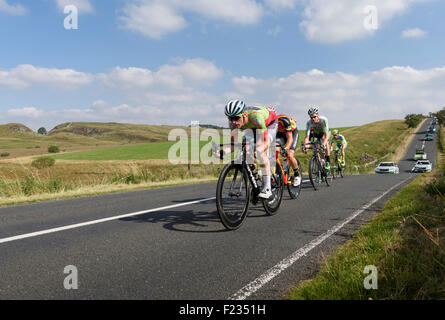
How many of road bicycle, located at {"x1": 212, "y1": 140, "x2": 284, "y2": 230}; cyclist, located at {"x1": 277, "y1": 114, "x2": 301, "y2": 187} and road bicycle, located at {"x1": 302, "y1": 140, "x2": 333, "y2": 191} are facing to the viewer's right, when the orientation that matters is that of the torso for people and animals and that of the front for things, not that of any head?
0

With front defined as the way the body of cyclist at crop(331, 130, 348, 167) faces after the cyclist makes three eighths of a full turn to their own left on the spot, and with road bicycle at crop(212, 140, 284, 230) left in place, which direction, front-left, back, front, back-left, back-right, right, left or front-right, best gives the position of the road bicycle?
right

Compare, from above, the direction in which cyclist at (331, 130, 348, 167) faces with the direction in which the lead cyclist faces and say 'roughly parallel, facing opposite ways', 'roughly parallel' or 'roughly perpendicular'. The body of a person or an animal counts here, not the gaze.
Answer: roughly parallel

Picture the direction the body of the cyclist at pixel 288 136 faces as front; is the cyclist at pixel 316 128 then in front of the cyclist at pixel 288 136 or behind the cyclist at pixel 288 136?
behind

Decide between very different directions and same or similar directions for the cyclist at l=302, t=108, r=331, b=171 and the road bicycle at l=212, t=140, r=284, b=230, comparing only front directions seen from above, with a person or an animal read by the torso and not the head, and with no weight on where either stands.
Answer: same or similar directions

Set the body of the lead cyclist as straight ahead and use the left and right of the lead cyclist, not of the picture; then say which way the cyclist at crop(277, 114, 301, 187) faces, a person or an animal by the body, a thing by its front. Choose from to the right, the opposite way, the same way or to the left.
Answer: the same way

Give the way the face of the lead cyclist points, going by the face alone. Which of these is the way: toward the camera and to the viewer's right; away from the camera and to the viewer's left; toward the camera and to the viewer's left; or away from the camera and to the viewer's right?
toward the camera and to the viewer's left

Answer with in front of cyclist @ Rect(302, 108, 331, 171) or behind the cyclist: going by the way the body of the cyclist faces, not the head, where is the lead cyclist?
in front

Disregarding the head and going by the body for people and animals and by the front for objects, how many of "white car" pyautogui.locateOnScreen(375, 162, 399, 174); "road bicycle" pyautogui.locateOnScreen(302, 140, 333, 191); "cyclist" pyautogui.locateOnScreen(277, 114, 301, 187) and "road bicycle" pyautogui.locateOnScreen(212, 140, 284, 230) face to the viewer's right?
0

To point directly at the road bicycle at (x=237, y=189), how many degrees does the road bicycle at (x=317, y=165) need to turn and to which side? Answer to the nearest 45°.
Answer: approximately 45° to its left

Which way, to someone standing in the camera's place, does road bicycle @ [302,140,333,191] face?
facing the viewer and to the left of the viewer

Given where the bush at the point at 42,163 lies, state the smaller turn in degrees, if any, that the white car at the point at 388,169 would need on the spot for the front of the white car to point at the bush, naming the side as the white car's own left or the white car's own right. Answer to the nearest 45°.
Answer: approximately 45° to the white car's own right

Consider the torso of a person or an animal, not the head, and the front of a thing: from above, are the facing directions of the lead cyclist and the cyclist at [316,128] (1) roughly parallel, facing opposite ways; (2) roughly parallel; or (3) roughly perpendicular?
roughly parallel

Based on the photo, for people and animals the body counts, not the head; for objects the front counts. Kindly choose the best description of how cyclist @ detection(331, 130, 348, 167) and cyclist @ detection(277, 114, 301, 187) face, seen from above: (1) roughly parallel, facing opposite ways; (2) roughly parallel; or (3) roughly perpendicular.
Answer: roughly parallel

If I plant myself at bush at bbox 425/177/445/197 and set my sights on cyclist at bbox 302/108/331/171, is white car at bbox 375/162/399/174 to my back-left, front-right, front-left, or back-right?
front-right
